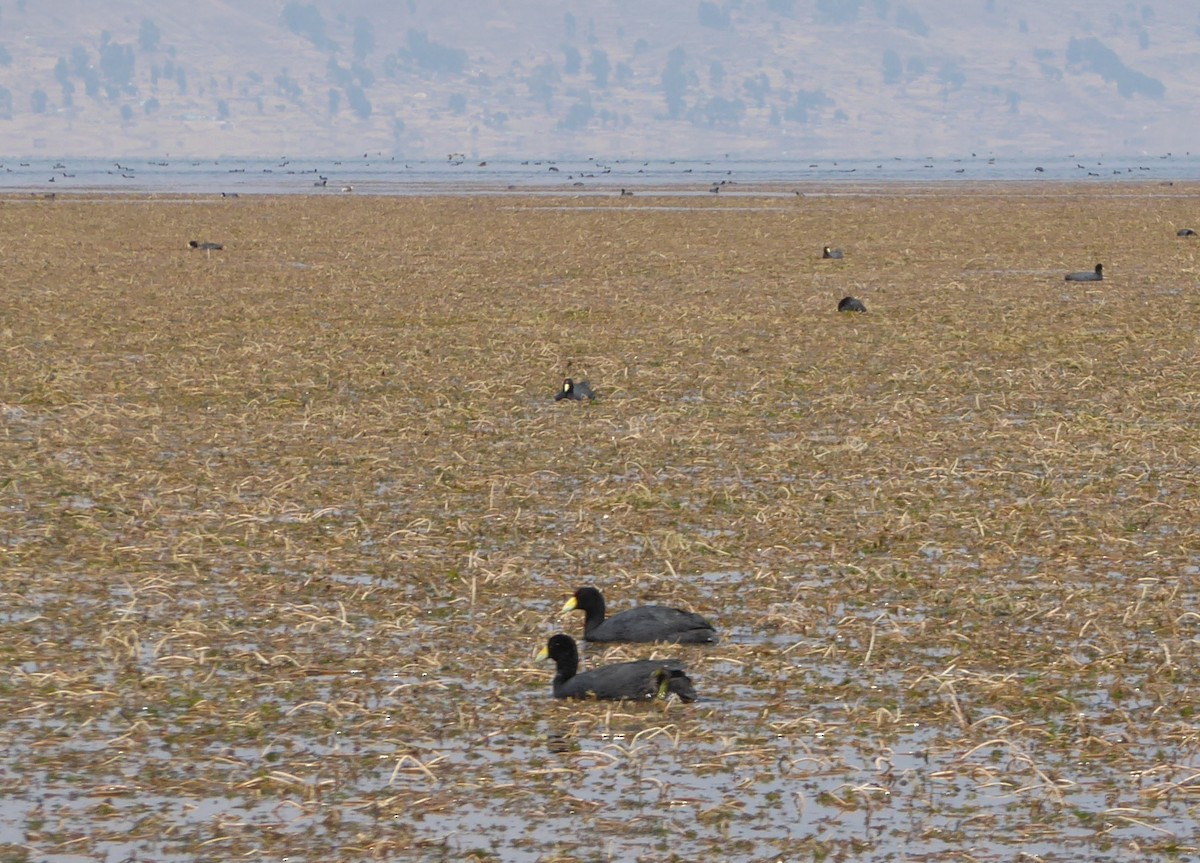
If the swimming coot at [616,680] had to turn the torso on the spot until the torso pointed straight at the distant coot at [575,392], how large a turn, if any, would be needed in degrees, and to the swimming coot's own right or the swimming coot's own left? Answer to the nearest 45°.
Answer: approximately 90° to the swimming coot's own right

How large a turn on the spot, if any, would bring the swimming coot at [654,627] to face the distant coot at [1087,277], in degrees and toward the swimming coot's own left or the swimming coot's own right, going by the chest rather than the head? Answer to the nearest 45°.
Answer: approximately 90° to the swimming coot's own right

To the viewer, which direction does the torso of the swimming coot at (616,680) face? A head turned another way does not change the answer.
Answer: to the viewer's left

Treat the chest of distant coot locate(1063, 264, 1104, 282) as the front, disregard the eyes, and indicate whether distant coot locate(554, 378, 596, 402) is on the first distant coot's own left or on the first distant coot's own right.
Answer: on the first distant coot's own right

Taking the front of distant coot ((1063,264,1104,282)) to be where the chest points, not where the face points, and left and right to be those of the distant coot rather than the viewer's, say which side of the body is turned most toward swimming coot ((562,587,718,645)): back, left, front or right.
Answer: right

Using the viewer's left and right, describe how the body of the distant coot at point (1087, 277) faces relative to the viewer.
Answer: facing to the right of the viewer

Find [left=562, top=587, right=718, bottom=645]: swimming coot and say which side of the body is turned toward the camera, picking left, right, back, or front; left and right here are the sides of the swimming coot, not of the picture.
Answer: left

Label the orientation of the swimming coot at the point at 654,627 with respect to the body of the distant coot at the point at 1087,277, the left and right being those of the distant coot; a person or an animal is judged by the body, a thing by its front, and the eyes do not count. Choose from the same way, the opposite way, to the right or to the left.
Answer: the opposite way

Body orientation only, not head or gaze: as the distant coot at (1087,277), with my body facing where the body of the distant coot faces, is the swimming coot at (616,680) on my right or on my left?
on my right

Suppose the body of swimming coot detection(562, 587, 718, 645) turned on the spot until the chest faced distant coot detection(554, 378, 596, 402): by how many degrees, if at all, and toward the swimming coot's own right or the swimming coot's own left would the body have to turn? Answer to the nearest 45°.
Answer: approximately 90° to the swimming coot's own right

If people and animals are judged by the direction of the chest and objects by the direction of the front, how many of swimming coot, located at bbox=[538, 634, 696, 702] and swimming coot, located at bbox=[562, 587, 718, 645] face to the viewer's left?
2

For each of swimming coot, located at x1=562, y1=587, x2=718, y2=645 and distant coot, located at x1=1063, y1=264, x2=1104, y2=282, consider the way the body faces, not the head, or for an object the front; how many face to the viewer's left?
1

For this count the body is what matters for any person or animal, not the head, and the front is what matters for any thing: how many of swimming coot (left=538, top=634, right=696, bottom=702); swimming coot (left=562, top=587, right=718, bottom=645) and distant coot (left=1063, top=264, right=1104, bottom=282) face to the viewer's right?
1
